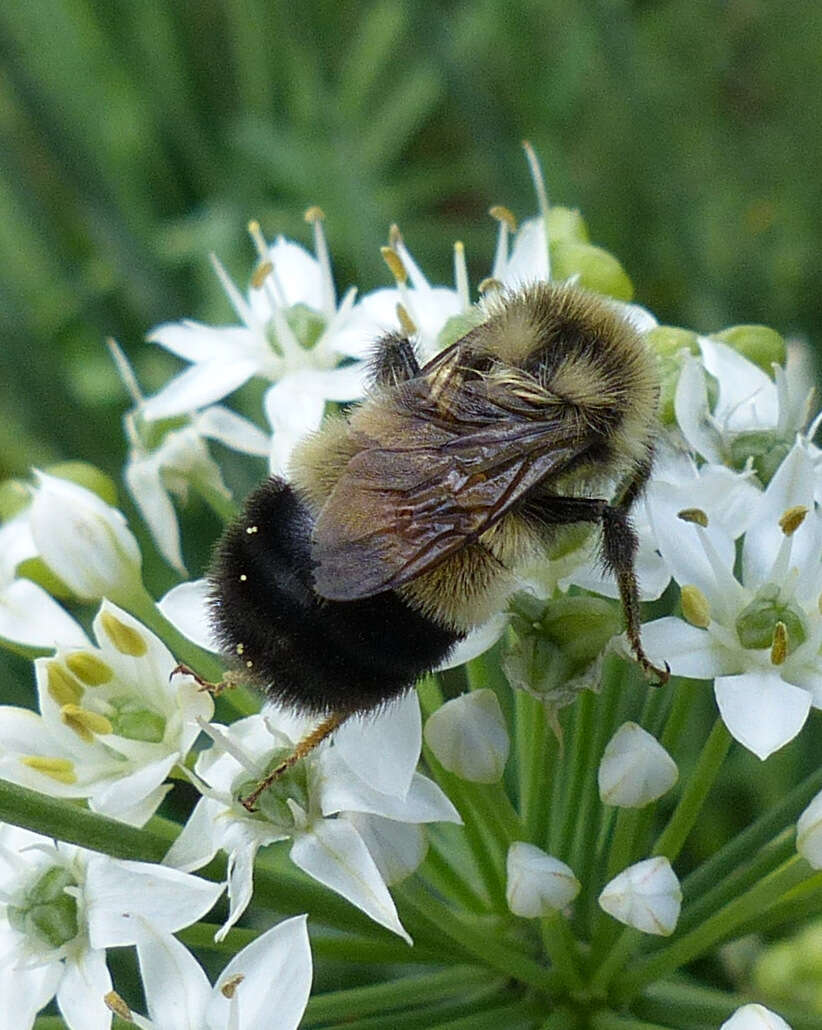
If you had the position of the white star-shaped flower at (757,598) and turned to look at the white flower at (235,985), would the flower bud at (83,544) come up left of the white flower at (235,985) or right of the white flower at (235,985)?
right

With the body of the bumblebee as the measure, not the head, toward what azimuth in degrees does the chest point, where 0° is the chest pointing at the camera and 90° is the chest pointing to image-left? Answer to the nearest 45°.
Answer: approximately 225°

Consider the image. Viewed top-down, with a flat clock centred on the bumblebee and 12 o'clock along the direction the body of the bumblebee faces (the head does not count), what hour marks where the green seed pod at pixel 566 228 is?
The green seed pod is roughly at 11 o'clock from the bumblebee.

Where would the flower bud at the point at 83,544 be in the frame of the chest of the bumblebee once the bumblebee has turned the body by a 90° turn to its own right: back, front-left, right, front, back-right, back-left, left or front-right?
back
